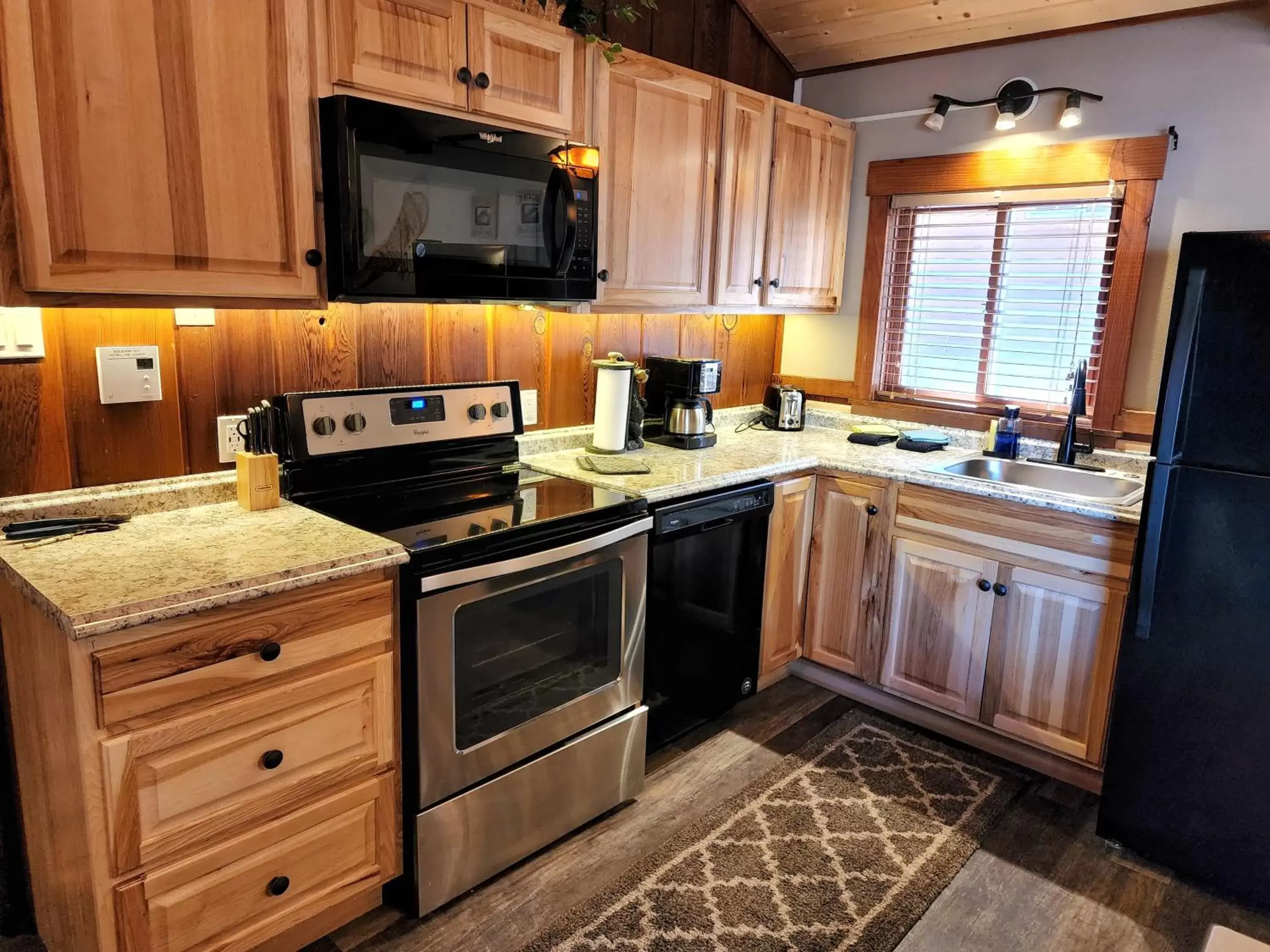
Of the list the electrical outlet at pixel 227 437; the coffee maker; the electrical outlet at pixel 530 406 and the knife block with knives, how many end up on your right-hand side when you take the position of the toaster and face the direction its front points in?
4

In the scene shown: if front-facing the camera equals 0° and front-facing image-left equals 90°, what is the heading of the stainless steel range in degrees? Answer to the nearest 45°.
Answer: approximately 315°

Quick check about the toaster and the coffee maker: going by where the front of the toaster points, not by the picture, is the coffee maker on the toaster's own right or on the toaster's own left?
on the toaster's own right

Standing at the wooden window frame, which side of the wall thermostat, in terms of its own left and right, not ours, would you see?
left

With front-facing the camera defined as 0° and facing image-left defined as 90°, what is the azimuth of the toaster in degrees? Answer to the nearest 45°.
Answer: approximately 315°

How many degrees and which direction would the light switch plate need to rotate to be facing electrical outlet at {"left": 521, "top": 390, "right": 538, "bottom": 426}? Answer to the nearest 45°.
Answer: approximately 90° to its left

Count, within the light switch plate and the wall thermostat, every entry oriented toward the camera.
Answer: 2

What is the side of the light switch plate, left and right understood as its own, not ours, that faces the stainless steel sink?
left

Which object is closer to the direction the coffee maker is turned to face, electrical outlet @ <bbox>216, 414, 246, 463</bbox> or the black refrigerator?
the black refrigerator

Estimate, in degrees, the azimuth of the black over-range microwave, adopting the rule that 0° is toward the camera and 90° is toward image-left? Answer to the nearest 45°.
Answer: approximately 315°
